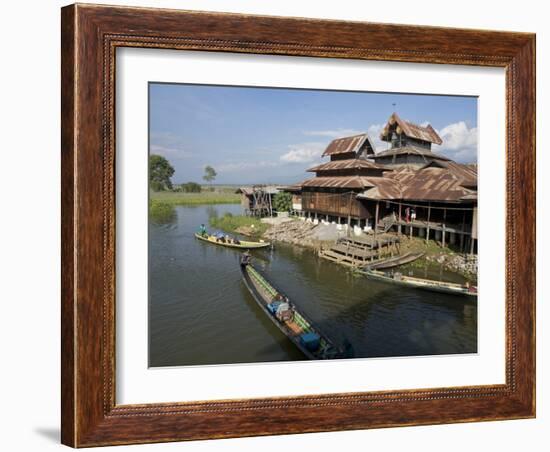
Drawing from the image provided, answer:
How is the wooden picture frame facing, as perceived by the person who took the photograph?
facing the viewer and to the right of the viewer
